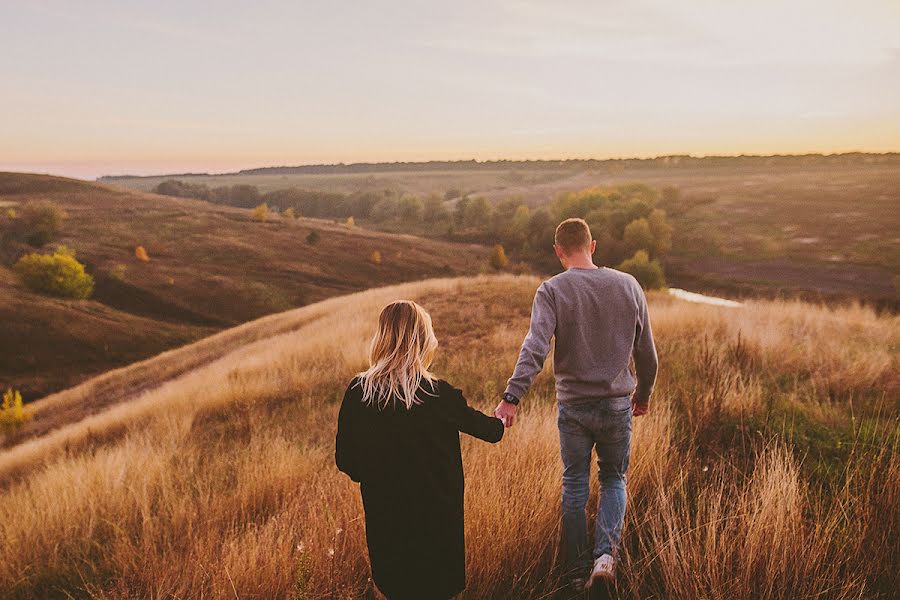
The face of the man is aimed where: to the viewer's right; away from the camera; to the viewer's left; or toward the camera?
away from the camera

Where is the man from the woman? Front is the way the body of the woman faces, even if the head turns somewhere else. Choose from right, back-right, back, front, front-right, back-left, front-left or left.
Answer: front-right

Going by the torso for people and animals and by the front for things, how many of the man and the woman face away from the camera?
2

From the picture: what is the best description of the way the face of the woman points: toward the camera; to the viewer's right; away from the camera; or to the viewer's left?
away from the camera

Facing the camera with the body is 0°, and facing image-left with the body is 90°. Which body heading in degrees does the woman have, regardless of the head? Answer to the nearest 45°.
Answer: approximately 180°

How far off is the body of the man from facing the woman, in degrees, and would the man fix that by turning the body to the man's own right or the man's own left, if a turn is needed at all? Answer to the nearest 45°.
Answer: approximately 135° to the man's own left

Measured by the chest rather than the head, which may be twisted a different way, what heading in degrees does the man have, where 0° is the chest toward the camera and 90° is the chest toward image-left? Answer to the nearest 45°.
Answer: approximately 180°
